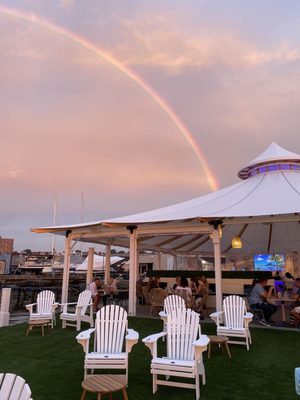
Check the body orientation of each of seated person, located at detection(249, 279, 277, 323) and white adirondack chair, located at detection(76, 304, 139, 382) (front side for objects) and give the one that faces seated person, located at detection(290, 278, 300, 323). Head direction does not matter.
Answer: seated person, located at detection(249, 279, 277, 323)

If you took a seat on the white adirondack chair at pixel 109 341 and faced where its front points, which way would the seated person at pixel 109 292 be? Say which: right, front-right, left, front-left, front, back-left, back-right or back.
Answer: back

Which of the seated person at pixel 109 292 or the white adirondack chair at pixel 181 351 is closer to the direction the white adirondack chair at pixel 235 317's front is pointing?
the white adirondack chair

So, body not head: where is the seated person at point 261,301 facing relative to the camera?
to the viewer's right

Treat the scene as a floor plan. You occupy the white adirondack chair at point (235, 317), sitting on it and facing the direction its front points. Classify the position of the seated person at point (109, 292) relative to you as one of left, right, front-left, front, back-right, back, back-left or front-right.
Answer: back-right

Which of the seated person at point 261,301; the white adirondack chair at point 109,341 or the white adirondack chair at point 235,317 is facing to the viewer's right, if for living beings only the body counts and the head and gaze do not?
the seated person
